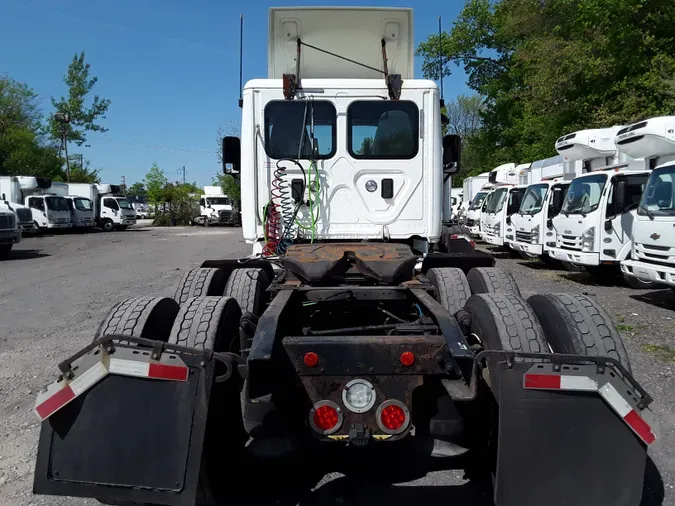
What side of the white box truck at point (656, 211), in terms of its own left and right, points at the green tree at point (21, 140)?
right

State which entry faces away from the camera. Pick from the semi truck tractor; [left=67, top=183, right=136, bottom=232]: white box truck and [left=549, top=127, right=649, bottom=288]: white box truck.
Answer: the semi truck tractor

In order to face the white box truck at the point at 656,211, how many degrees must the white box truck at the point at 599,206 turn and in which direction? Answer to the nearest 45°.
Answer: approximately 45° to its left

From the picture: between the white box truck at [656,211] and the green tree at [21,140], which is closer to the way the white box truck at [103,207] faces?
the white box truck

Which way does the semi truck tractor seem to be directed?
away from the camera

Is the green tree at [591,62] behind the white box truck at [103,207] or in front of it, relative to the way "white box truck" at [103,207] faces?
in front

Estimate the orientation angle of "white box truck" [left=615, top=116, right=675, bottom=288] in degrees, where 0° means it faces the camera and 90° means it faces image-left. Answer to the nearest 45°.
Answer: approximately 45°

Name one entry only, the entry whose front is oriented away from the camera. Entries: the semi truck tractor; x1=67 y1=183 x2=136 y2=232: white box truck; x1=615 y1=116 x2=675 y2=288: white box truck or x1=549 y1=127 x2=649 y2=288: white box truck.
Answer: the semi truck tractor

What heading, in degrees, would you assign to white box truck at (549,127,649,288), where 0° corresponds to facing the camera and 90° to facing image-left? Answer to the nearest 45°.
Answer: approximately 45°

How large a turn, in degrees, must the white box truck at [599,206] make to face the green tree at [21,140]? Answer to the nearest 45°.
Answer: approximately 90° to its right

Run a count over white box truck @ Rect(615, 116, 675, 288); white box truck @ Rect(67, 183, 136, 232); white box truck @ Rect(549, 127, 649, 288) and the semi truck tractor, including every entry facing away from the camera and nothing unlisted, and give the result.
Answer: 1

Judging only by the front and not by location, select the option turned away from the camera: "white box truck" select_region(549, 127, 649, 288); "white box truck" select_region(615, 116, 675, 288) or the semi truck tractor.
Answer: the semi truck tractor

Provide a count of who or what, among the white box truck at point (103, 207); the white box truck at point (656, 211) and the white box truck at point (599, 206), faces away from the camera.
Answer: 0

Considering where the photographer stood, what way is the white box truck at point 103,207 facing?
facing the viewer and to the right of the viewer

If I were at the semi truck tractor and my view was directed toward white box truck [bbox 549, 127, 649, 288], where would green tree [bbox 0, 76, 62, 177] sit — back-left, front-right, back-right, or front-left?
front-left
